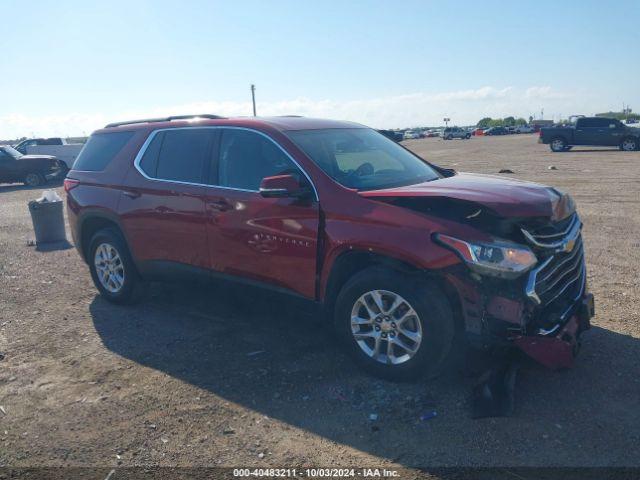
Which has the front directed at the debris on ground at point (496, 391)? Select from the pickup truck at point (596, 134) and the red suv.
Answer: the red suv

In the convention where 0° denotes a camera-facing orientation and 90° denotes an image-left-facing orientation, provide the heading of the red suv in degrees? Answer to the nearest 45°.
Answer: approximately 315°

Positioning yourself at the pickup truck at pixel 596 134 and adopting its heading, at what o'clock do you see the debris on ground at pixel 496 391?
The debris on ground is roughly at 3 o'clock from the pickup truck.

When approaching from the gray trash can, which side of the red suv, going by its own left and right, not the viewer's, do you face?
back

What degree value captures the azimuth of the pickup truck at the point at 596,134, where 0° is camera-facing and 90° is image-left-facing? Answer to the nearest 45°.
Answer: approximately 270°

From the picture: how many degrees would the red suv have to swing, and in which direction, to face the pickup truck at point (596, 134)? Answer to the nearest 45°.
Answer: approximately 90° to its left

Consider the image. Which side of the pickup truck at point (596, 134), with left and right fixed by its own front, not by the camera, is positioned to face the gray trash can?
right

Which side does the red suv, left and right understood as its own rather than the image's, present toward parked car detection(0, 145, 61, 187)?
back
